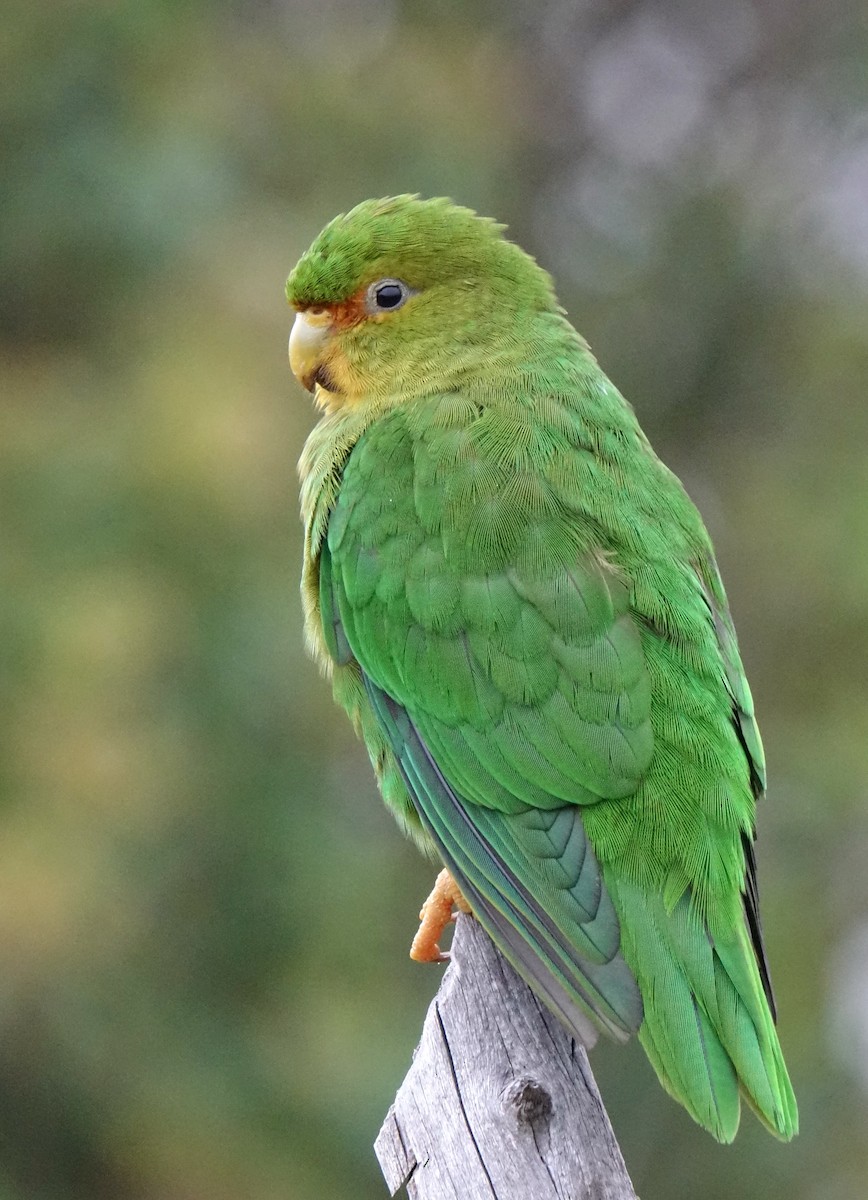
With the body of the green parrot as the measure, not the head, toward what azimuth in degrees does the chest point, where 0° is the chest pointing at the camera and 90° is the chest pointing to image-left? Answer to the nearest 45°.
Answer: approximately 135°
